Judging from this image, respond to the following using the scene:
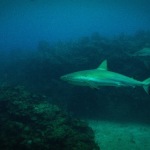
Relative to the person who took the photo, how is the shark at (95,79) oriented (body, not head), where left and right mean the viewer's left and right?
facing to the left of the viewer
